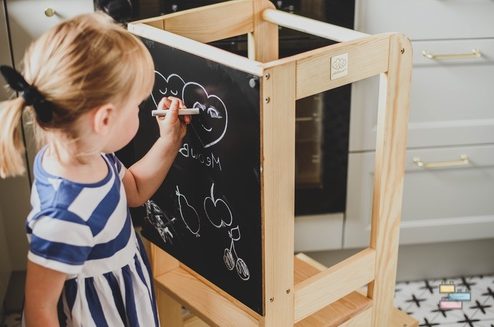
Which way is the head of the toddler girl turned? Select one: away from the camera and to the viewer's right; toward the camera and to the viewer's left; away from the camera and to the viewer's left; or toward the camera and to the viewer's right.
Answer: away from the camera and to the viewer's right

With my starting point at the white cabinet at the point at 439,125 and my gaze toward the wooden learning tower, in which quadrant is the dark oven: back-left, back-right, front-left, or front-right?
front-right

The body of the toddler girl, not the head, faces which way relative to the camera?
to the viewer's right

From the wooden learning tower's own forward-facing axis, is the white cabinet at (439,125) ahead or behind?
behind

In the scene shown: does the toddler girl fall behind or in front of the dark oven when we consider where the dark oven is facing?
in front

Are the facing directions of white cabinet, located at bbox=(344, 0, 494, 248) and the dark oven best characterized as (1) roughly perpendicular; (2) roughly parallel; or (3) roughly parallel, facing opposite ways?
roughly parallel

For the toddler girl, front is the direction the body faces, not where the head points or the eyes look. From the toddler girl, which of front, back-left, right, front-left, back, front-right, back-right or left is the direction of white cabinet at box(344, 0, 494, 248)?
front-left

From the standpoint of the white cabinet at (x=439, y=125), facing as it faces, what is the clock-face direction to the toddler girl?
The toddler girl is roughly at 1 o'clock from the white cabinet.

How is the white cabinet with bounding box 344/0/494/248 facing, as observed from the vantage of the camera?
facing the viewer

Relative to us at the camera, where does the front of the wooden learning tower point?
facing the viewer and to the left of the viewer

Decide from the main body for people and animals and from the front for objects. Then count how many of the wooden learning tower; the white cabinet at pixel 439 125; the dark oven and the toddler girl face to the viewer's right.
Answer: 1

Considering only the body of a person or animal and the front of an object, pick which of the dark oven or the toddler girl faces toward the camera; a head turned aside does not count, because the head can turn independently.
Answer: the dark oven

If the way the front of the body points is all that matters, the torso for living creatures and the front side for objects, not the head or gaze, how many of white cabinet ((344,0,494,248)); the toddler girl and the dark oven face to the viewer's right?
1
